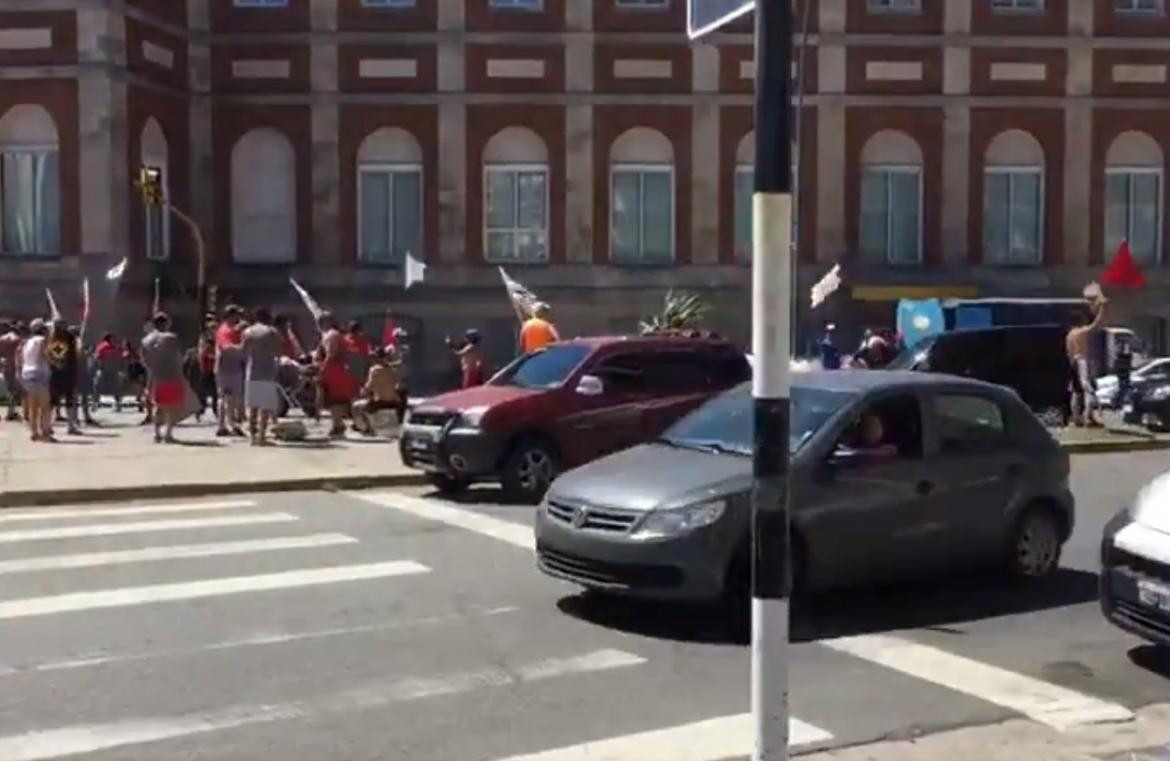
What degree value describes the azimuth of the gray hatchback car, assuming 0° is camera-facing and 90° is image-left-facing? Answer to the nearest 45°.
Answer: approximately 45°

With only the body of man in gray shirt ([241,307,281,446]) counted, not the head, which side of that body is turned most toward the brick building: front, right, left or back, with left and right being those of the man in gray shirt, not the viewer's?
front

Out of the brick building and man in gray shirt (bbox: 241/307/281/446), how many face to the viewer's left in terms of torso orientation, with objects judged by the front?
0

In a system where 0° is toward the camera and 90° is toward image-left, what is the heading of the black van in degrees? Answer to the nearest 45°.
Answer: approximately 90°

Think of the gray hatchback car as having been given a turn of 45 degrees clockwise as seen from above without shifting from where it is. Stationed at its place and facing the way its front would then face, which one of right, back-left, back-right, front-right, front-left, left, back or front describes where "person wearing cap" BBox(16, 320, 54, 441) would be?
front-right

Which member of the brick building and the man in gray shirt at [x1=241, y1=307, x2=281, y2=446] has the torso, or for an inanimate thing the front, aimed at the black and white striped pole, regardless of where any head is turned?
the brick building

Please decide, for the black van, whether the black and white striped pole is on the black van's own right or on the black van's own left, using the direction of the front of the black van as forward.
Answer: on the black van's own left

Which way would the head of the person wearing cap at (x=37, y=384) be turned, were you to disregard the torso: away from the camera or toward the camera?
away from the camera

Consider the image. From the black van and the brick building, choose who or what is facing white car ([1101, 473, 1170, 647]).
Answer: the brick building

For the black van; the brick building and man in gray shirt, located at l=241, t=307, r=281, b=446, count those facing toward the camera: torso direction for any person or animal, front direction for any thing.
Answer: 1

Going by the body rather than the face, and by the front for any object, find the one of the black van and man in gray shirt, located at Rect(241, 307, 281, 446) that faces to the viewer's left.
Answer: the black van

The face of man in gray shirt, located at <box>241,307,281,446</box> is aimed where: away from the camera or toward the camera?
away from the camera

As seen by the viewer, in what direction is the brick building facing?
toward the camera

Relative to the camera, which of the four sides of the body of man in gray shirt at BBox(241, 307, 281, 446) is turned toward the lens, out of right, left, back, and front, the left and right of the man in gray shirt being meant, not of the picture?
back

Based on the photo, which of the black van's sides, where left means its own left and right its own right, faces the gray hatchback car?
left

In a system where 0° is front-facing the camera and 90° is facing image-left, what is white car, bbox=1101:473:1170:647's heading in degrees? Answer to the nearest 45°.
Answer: approximately 45°

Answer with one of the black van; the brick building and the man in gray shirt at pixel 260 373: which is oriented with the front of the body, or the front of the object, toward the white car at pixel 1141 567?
the brick building
